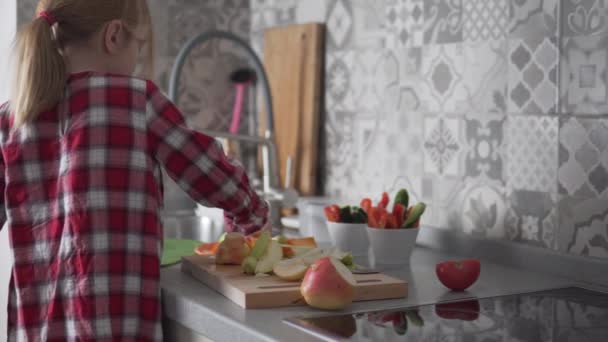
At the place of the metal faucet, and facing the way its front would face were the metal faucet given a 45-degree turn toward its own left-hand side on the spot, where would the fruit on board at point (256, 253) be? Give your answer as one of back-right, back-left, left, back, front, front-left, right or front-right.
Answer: front-left

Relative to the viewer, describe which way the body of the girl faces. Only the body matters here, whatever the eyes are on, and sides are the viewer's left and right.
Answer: facing away from the viewer and to the right of the viewer

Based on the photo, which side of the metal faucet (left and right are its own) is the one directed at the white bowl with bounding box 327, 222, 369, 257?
left

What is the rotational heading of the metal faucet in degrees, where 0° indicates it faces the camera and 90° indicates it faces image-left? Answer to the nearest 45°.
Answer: approximately 90°

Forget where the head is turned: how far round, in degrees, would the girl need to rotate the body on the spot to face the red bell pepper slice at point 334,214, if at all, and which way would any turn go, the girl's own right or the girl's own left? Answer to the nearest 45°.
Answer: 0° — they already face it

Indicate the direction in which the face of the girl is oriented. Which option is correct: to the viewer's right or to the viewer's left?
to the viewer's right

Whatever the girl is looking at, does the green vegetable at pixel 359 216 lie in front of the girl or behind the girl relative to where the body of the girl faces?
in front

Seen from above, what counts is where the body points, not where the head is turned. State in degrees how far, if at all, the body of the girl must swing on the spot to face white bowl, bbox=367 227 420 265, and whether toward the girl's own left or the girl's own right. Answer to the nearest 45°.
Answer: approximately 45° to the girl's own right

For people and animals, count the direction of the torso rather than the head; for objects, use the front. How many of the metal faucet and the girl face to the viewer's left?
1
